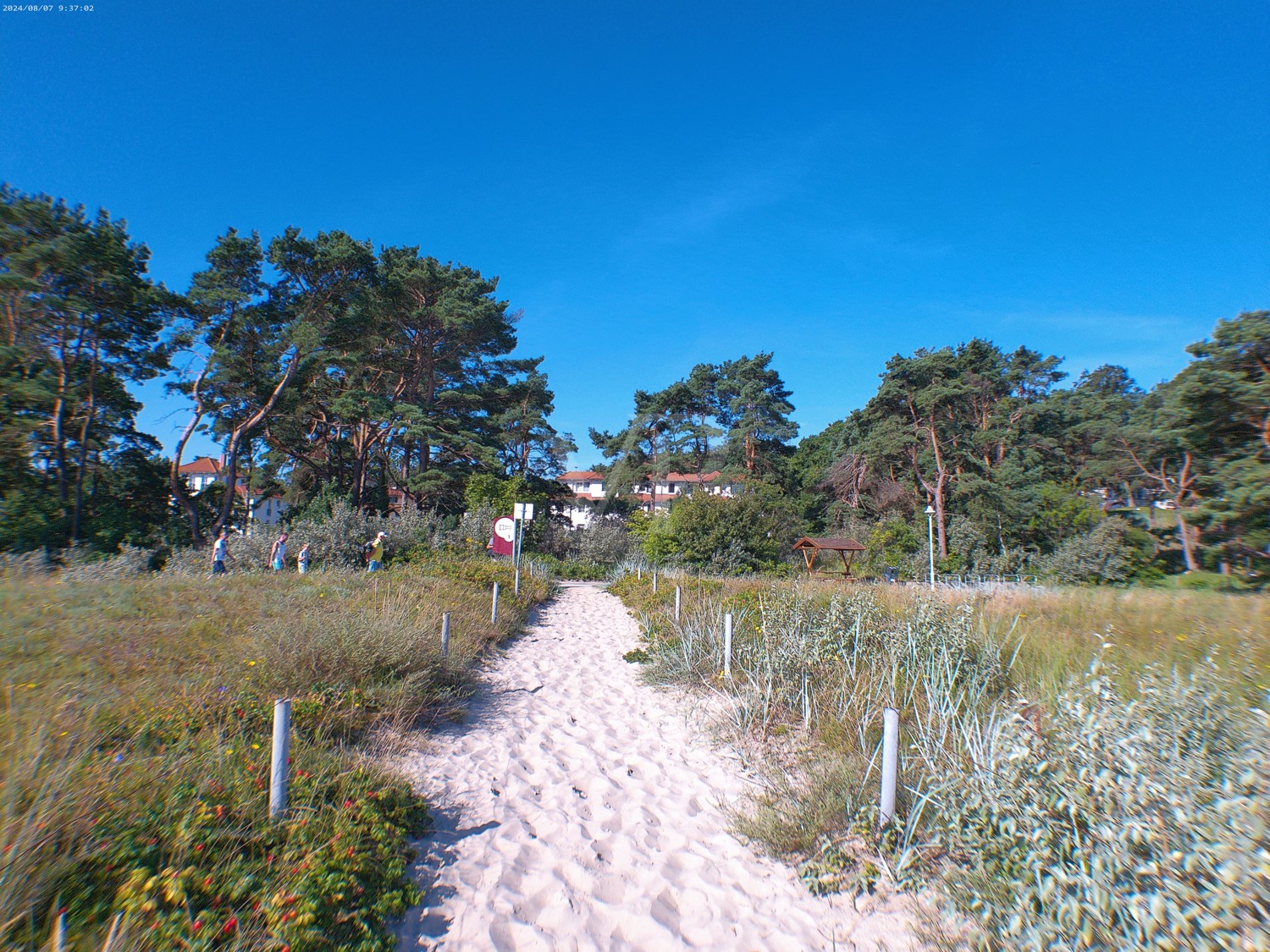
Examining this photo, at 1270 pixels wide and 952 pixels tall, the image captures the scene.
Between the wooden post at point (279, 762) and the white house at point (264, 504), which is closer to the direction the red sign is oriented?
the wooden post

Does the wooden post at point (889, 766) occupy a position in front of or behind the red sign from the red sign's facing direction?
in front

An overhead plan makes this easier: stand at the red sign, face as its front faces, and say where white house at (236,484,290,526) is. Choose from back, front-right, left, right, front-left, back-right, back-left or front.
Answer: back-right

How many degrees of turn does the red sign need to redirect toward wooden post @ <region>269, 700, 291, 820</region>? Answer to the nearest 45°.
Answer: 0° — it already faces it

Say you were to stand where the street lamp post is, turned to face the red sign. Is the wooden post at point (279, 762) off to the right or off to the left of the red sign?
left

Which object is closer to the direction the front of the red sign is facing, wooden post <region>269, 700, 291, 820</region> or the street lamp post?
the wooden post

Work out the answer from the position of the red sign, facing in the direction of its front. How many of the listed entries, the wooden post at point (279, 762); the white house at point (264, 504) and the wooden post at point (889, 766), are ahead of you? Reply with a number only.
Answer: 2

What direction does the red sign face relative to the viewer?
toward the camera

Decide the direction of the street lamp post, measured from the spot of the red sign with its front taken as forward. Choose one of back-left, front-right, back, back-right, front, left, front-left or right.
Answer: left
